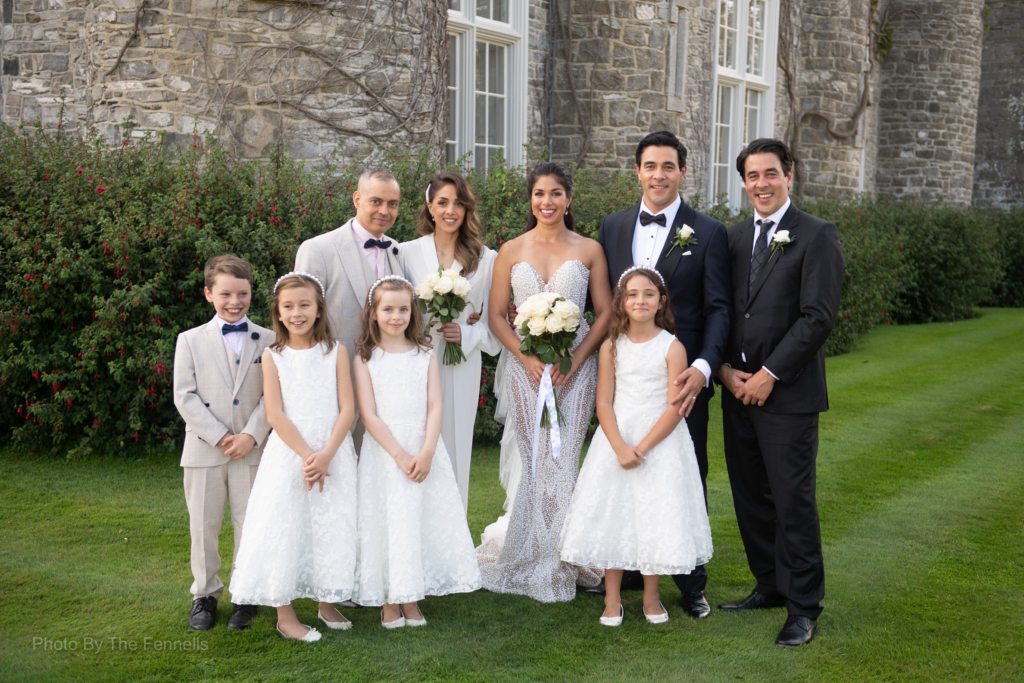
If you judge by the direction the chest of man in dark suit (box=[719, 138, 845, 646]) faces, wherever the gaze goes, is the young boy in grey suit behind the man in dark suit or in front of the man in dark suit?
in front

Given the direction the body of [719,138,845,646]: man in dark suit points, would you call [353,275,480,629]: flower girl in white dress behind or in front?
in front

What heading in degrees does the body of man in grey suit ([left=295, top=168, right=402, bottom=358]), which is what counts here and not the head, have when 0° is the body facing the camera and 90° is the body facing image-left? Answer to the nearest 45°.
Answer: approximately 315°

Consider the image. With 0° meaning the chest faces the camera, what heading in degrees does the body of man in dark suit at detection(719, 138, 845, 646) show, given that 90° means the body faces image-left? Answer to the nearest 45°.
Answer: approximately 45°

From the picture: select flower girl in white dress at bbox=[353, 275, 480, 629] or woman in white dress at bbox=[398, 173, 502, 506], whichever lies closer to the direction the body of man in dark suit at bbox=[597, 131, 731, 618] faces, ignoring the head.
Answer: the flower girl in white dress

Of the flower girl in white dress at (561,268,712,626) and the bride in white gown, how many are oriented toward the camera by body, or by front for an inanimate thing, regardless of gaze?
2

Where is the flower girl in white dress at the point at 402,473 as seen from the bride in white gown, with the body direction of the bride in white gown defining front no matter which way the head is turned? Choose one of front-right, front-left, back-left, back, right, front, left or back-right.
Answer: front-right
